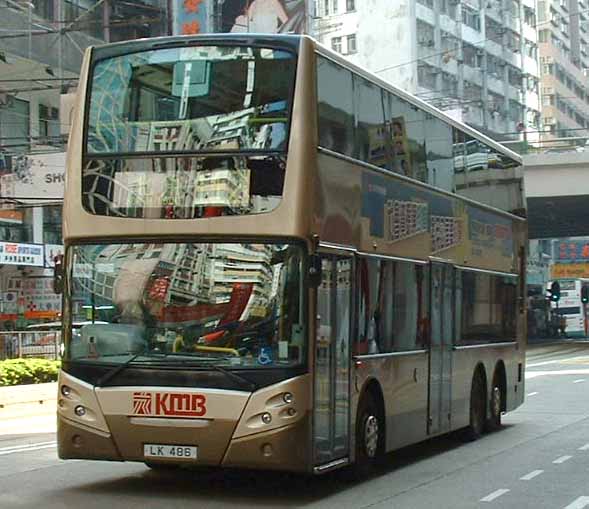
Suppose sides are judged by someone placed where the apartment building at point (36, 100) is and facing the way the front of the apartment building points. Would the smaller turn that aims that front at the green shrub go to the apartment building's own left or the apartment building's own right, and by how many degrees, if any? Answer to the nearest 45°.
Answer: approximately 45° to the apartment building's own right

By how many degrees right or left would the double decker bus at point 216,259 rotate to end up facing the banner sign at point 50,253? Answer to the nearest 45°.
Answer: approximately 135° to its right

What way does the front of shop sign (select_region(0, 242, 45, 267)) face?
toward the camera

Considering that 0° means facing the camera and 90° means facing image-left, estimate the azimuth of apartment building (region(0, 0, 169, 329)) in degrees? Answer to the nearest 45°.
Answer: approximately 315°

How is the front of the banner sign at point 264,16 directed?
toward the camera

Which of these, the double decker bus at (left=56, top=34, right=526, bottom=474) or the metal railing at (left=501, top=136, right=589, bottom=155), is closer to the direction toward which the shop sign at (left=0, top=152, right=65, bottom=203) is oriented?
the double decker bus

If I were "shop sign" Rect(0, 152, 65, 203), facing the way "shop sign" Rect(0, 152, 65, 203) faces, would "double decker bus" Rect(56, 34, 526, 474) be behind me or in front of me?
in front

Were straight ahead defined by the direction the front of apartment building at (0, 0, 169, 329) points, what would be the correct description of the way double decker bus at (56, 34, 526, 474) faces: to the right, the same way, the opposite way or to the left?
to the right

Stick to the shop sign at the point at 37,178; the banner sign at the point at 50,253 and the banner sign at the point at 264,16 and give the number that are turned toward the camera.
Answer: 3

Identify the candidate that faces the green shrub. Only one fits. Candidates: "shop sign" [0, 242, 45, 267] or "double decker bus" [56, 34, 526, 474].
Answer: the shop sign
